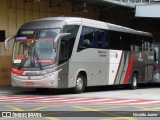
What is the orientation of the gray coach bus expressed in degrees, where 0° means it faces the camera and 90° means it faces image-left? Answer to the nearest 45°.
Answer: approximately 45°
